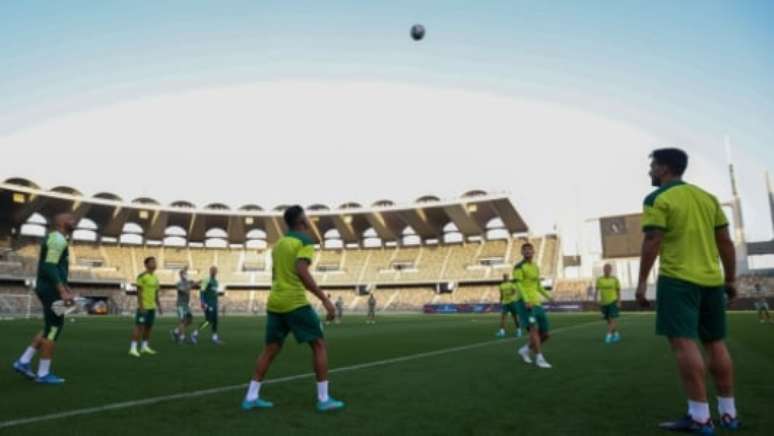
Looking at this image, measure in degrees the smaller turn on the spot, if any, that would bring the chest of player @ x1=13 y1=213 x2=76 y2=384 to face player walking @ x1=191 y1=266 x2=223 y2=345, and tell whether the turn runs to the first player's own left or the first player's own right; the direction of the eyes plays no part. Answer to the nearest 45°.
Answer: approximately 45° to the first player's own left

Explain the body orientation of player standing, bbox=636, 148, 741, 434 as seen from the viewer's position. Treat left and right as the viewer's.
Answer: facing away from the viewer and to the left of the viewer

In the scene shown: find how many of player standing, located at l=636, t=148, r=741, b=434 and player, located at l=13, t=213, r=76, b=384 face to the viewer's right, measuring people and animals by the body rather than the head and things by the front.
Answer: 1

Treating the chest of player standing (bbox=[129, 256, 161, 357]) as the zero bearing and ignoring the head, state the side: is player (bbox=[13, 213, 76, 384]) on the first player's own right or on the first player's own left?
on the first player's own right

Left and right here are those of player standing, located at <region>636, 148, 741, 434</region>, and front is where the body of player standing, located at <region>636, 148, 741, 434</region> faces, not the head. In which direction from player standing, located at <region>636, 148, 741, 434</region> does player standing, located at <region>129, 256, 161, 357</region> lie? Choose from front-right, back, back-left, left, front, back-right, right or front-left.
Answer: front-left

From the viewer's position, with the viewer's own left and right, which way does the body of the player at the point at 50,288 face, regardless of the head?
facing to the right of the viewer

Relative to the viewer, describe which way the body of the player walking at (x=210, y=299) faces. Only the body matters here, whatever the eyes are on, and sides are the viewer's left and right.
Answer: facing to the right of the viewer

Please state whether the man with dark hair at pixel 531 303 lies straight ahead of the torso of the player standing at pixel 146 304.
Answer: yes

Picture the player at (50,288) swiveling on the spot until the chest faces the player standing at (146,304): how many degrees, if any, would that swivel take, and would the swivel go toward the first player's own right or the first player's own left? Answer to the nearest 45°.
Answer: approximately 45° to the first player's own left

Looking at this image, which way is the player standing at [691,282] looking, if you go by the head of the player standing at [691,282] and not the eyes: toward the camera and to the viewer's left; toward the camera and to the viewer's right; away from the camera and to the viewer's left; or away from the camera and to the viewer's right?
away from the camera and to the viewer's left
